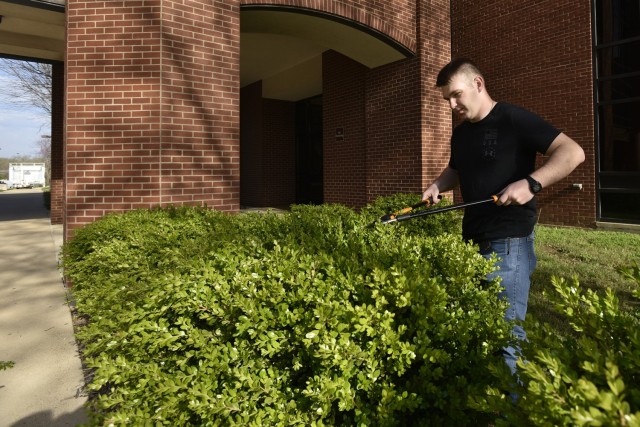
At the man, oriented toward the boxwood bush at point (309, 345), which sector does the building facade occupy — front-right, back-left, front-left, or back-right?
back-right

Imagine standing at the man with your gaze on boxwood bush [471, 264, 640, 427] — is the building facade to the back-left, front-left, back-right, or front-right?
back-right

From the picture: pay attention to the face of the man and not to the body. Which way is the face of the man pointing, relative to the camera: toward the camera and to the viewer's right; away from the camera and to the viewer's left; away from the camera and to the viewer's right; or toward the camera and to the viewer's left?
toward the camera and to the viewer's left

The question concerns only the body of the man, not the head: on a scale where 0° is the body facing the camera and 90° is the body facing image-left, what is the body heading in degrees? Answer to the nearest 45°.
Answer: approximately 45°

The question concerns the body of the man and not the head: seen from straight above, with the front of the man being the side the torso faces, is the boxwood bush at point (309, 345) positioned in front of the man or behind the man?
in front

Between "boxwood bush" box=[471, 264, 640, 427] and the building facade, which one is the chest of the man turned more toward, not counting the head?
the boxwood bush

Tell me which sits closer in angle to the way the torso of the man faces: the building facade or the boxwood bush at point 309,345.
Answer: the boxwood bush

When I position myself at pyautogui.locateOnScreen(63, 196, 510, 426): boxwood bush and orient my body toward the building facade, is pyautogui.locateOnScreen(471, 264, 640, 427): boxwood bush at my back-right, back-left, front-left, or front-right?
back-right
